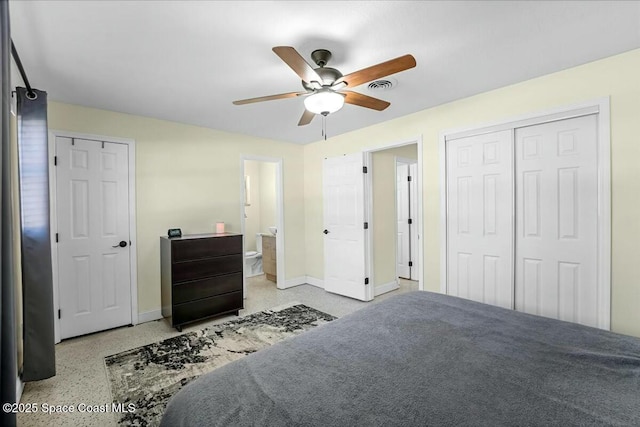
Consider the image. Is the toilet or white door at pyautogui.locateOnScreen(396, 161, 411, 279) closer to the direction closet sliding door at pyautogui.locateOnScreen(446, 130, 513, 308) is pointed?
the toilet

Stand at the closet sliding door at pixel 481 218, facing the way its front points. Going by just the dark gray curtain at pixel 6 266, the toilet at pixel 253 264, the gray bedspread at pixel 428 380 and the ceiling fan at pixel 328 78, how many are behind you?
0

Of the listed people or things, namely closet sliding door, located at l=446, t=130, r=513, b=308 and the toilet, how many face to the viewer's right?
0

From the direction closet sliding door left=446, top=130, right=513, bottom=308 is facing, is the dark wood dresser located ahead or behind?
ahead

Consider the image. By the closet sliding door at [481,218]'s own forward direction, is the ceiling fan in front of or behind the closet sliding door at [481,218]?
in front

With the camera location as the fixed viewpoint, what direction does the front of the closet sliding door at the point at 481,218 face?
facing the viewer and to the left of the viewer

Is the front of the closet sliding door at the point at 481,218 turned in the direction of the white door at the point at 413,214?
no

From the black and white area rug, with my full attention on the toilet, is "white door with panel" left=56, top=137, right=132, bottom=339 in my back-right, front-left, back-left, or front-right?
front-left

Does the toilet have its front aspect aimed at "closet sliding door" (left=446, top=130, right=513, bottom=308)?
no

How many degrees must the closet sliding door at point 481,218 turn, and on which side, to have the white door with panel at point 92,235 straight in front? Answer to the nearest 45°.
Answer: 0° — it already faces it

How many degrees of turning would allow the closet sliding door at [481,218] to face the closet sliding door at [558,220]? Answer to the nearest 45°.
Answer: approximately 135° to its left

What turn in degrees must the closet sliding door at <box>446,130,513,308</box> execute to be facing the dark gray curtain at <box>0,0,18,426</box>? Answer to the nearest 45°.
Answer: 0° — it already faces it

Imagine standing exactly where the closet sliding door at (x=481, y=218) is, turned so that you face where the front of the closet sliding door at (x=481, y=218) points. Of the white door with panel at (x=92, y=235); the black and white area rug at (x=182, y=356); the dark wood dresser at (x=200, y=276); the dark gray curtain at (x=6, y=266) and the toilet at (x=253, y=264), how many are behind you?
0
